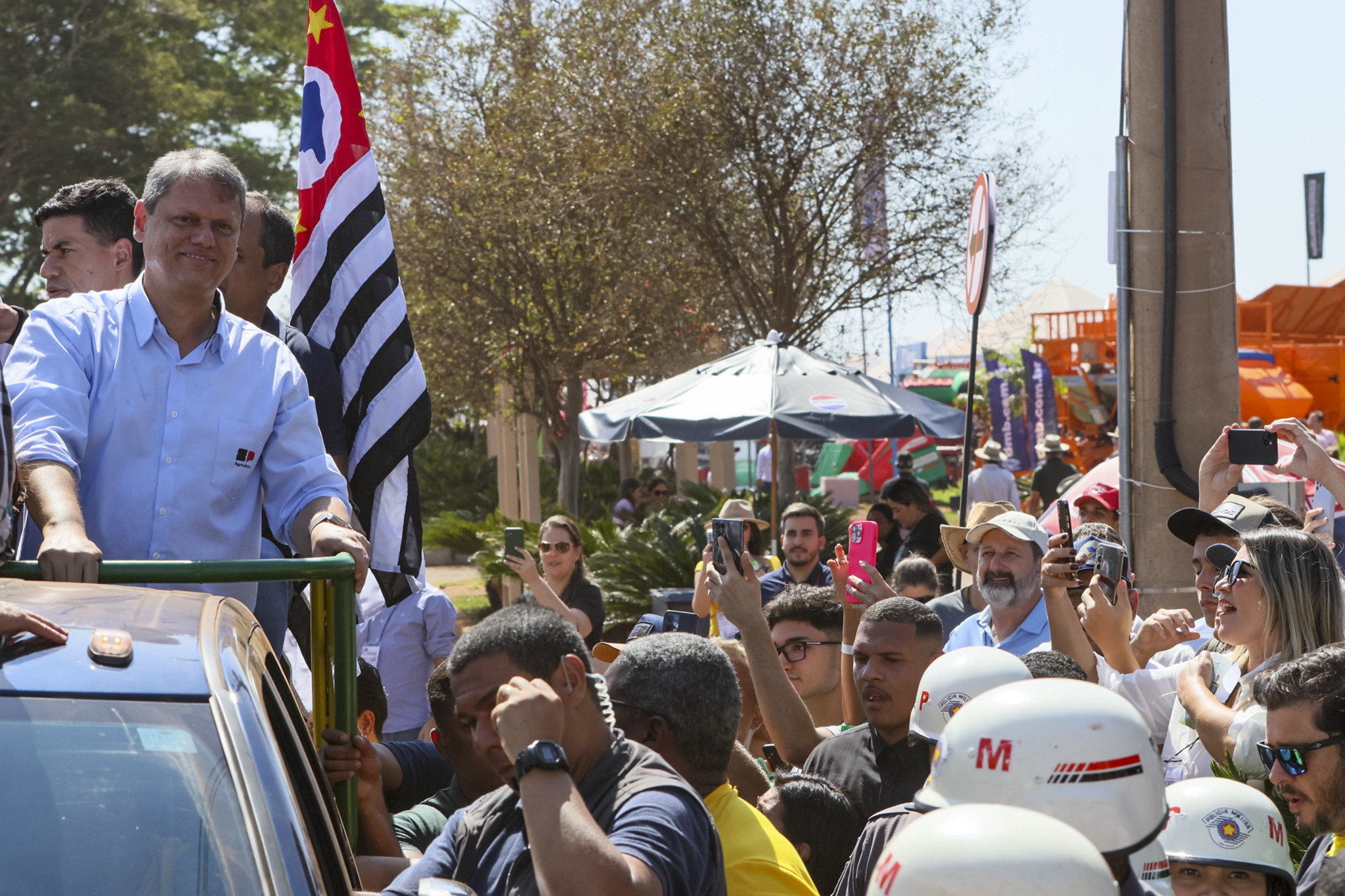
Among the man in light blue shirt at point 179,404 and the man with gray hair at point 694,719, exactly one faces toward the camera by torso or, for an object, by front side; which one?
the man in light blue shirt

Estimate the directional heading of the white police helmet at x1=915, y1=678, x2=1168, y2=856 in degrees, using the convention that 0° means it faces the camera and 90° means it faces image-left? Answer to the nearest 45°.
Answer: approximately 90°

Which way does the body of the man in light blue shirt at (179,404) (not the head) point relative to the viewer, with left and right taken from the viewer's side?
facing the viewer

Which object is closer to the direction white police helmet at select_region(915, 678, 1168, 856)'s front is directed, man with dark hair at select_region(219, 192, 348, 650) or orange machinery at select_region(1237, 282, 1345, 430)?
the man with dark hair

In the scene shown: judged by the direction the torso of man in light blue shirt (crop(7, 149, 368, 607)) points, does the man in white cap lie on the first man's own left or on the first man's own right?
on the first man's own left

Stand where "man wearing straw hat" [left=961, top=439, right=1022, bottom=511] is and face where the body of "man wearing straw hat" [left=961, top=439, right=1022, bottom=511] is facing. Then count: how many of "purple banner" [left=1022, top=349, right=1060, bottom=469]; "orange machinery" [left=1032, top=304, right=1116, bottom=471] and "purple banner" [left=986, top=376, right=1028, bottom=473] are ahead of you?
3

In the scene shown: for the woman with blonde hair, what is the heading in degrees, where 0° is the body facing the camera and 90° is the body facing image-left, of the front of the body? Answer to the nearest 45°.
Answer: approximately 90°

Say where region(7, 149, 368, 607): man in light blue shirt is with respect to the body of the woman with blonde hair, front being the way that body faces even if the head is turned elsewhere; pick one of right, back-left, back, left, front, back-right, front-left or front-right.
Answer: front-left

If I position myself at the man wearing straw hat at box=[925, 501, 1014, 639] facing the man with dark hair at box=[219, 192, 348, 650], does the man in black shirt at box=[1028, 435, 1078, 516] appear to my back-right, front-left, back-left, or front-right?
back-right

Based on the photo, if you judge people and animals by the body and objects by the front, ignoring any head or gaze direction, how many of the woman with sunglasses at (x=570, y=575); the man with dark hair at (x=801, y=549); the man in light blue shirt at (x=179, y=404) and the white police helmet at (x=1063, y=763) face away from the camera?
0

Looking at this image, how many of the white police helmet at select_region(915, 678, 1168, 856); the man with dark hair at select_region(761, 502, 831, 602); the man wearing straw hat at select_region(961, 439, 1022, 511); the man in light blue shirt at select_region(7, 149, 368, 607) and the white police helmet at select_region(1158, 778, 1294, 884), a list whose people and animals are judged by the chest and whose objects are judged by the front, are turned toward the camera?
3

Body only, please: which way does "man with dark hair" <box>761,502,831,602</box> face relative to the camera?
toward the camera

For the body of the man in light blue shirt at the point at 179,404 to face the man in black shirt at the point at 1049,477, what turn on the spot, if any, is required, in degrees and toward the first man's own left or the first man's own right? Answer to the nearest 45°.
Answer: approximately 135° to the first man's own left

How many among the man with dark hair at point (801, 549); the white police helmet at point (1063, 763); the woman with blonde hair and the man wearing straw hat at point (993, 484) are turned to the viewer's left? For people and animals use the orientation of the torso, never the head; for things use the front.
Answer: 2

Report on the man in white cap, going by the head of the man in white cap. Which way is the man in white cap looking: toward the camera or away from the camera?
toward the camera
